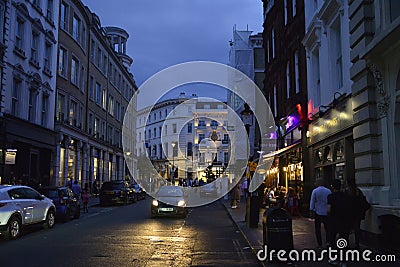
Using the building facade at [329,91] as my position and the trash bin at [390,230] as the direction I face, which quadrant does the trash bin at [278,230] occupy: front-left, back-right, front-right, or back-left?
front-right

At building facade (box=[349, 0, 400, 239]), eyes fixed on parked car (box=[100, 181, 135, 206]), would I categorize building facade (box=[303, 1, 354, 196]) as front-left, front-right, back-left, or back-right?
front-right

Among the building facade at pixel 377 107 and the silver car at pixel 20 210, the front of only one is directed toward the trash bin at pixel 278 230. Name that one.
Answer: the building facade

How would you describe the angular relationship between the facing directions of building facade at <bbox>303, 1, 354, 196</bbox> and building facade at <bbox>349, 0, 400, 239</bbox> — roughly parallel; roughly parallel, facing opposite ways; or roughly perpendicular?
roughly parallel

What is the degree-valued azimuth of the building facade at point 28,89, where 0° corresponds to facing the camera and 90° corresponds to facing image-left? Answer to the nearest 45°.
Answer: approximately 315°

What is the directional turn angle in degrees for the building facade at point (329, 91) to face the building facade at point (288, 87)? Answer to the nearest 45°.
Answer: approximately 135° to its right

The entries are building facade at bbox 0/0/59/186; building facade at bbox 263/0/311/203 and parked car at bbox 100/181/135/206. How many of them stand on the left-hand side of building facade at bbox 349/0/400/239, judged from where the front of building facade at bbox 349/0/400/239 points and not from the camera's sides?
0

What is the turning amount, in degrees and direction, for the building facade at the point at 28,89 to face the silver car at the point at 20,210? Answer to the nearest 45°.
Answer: approximately 45° to its right

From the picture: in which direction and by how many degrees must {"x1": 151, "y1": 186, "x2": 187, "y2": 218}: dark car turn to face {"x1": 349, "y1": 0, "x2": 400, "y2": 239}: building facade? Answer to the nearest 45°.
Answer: approximately 45° to its left

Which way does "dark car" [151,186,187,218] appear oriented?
toward the camera

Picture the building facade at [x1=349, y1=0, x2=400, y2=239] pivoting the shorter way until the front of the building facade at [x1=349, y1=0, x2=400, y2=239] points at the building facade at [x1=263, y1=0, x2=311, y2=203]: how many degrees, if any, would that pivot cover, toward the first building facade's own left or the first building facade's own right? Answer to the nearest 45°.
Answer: approximately 135° to the first building facade's own right

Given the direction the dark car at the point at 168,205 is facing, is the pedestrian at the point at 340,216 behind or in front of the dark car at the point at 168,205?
in front

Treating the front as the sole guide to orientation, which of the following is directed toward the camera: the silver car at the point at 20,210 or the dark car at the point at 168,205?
the dark car

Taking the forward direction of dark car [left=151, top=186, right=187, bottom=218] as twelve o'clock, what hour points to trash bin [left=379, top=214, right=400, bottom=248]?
The trash bin is roughly at 11 o'clock from the dark car.

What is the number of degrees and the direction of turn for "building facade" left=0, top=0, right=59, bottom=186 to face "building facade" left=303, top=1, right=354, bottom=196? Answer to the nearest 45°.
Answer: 0° — it already faces it

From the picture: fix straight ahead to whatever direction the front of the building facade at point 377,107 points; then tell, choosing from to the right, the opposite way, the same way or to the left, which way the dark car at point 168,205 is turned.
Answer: to the left
